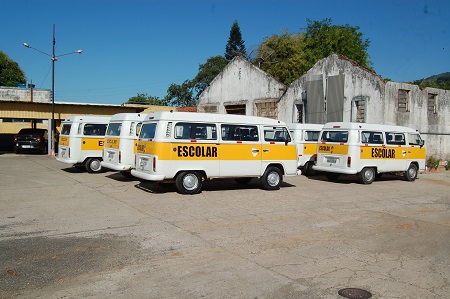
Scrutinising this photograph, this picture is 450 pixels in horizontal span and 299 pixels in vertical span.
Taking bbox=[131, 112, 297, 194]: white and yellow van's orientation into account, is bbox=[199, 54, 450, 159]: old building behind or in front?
in front

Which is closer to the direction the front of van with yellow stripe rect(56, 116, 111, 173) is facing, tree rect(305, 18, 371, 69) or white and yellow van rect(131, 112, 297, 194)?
the tree

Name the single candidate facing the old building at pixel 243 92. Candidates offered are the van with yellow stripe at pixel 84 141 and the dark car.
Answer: the van with yellow stripe

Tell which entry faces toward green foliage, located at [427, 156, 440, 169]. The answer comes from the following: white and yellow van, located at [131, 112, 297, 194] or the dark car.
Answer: the white and yellow van

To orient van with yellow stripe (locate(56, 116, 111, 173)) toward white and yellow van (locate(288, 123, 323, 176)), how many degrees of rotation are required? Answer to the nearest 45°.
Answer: approximately 45° to its right

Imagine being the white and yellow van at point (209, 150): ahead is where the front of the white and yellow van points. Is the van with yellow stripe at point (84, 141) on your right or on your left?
on your left

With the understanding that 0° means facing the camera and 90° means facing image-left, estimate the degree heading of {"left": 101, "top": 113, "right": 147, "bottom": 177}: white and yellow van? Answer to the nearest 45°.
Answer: approximately 225°

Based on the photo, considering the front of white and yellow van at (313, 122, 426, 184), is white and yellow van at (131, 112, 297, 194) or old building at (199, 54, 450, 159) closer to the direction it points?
the old building

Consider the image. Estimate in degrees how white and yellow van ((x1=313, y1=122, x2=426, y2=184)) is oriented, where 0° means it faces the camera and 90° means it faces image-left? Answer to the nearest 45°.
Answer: approximately 225°

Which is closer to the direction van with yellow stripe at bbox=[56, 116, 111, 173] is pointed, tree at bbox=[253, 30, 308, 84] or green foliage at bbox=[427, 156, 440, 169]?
the tree

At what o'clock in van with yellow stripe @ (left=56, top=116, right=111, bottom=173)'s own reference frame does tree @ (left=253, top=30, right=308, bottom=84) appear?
The tree is roughly at 12 o'clock from the van with yellow stripe.

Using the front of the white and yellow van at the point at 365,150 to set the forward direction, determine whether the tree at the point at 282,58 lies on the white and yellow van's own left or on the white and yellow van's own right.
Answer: on the white and yellow van's own left

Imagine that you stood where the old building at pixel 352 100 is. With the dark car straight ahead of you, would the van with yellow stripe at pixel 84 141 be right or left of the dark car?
left

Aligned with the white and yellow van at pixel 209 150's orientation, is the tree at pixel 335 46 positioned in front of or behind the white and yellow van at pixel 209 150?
in front

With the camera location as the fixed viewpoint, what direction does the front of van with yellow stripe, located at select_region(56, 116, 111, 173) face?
facing away from the viewer and to the right of the viewer

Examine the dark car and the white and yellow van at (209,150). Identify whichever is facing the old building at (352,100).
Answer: the white and yellow van
